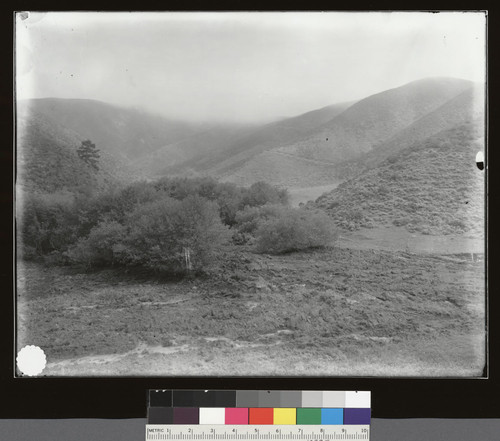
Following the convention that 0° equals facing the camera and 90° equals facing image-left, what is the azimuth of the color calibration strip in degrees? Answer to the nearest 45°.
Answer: approximately 0°
